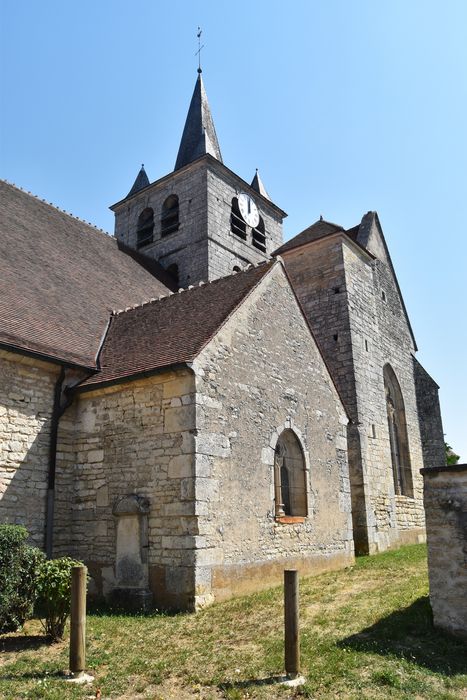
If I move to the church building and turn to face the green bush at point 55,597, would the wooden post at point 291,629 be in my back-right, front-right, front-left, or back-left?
front-left
